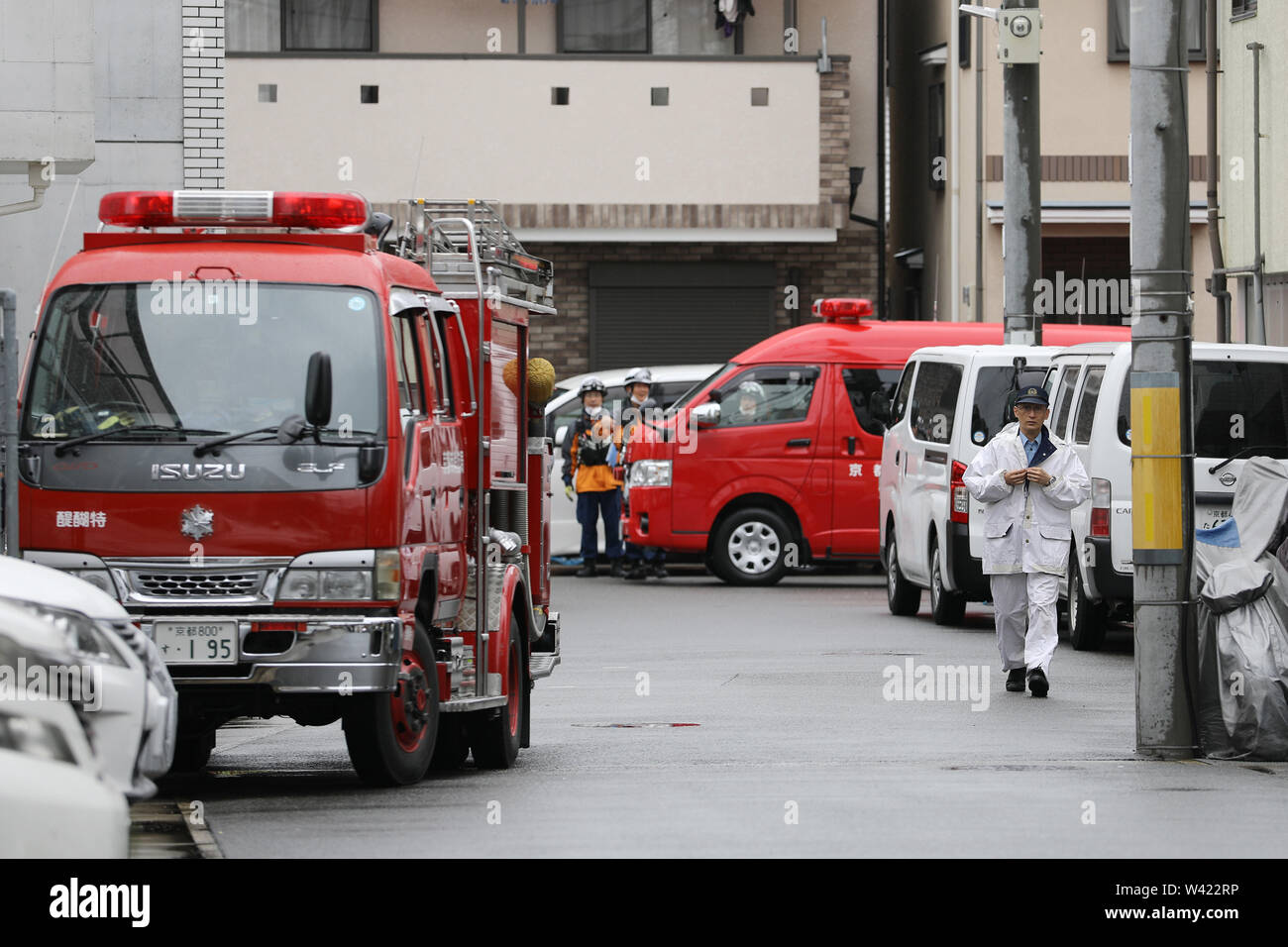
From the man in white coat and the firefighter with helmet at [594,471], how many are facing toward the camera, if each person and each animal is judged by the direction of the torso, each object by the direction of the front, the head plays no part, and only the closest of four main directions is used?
2

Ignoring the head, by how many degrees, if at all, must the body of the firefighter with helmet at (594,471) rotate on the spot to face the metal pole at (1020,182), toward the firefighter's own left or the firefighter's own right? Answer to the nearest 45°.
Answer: approximately 45° to the firefighter's own left

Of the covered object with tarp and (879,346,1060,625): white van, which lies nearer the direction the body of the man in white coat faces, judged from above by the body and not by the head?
the covered object with tarp

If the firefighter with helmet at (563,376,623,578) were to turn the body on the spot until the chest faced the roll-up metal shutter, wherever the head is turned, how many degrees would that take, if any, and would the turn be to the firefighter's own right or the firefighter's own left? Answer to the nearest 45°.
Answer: approximately 180°

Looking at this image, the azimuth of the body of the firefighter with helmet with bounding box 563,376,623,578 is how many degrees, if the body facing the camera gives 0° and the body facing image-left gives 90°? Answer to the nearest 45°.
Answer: approximately 0°

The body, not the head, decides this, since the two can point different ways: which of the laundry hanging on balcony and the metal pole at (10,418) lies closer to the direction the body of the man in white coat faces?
the metal pole

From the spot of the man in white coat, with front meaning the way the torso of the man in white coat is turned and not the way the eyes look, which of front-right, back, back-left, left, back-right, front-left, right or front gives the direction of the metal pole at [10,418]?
front-right

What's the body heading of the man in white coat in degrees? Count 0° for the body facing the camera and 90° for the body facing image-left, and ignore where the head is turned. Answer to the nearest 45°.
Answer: approximately 0°

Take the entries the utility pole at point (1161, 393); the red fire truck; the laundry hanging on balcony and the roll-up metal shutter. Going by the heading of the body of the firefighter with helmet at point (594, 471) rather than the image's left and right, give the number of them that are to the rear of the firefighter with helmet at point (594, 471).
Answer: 2

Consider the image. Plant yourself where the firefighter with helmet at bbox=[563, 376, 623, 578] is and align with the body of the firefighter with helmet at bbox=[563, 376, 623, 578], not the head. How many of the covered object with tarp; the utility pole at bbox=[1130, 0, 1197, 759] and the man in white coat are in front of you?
3

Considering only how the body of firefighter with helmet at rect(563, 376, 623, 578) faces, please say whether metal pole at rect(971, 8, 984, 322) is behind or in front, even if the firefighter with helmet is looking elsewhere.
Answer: behind
